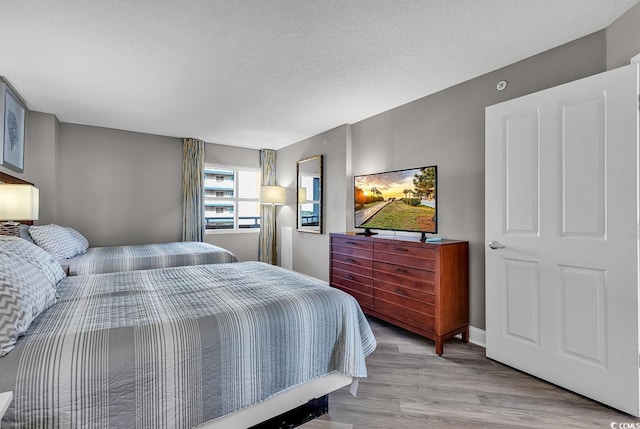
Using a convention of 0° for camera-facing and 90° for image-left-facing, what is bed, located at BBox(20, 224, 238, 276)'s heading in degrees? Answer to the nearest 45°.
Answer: approximately 270°

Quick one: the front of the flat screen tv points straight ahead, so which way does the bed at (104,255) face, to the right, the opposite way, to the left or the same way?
the opposite way

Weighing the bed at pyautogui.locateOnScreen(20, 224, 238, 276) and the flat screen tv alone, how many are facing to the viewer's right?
1

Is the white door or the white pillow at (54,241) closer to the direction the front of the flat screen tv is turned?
the white pillow

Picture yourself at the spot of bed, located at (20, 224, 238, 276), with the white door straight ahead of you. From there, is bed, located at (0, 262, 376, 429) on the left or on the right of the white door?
right

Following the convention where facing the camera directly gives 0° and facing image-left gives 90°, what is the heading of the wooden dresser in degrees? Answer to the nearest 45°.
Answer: approximately 45°

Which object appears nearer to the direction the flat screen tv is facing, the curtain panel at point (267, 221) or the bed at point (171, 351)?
the bed

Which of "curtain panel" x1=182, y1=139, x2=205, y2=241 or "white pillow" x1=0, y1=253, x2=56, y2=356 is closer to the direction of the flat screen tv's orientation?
the white pillow

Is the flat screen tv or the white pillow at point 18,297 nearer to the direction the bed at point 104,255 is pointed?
the flat screen tv

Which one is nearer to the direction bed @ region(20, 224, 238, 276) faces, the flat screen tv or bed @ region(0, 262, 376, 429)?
the flat screen tv

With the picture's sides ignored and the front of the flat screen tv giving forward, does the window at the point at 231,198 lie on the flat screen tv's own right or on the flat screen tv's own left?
on the flat screen tv's own right

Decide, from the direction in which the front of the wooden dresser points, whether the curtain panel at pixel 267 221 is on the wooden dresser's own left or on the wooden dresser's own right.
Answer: on the wooden dresser's own right

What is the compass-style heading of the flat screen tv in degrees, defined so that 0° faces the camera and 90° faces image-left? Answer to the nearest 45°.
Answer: approximately 45°

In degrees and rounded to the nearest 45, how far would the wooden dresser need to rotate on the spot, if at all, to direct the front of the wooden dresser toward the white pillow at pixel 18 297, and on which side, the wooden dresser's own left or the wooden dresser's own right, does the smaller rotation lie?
0° — it already faces it

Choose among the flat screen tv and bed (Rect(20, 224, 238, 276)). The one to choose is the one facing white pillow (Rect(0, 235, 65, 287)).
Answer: the flat screen tv
